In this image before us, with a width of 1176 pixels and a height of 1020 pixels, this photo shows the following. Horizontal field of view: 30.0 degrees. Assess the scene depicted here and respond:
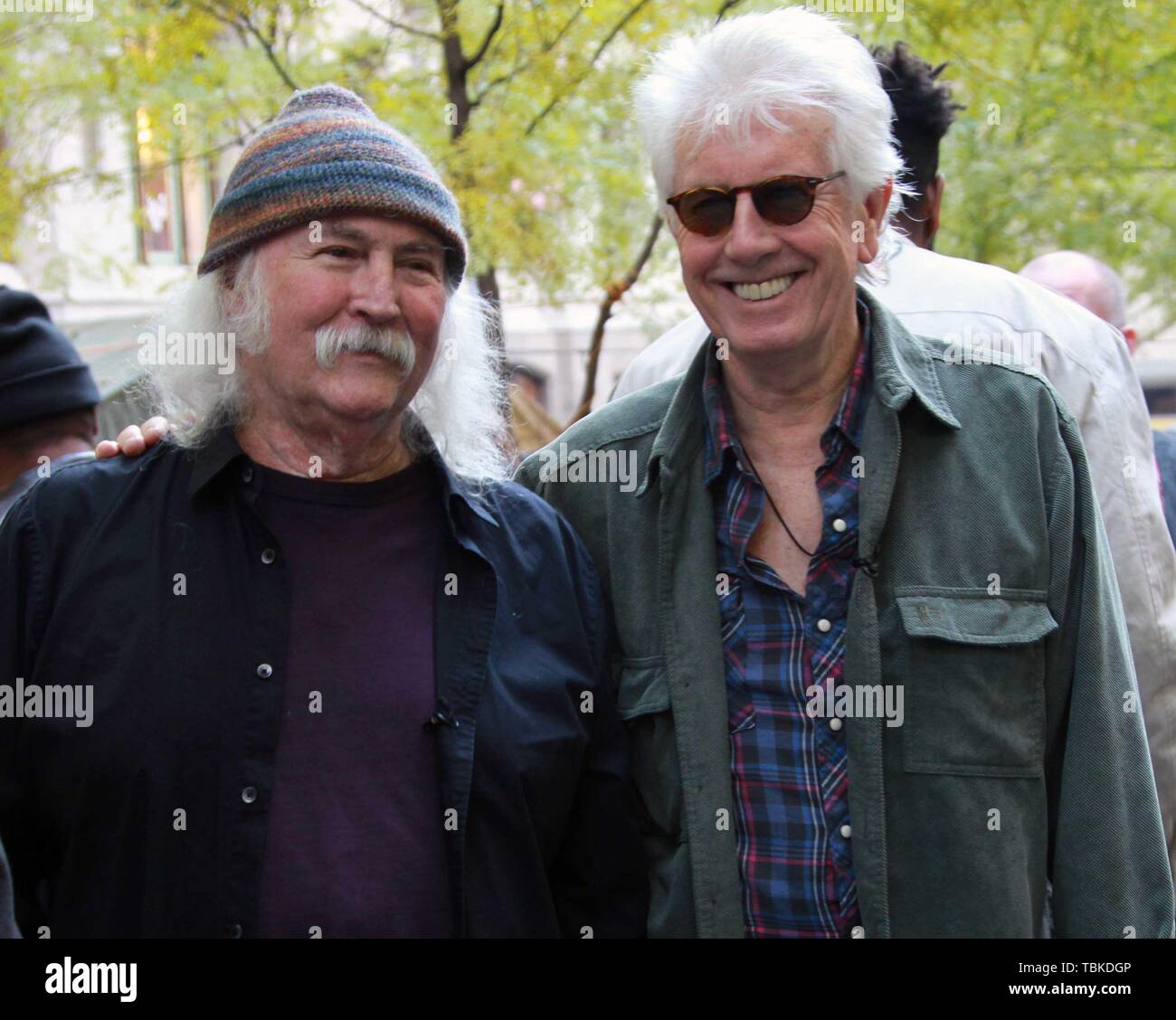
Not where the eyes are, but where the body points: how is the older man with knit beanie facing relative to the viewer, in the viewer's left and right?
facing the viewer

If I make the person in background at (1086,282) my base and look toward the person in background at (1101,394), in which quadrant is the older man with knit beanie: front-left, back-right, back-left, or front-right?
front-right

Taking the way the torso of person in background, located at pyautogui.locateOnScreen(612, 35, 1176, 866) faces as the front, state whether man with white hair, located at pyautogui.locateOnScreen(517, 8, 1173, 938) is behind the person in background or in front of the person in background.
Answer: behind

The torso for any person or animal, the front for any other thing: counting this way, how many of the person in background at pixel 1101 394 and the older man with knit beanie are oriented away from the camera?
1

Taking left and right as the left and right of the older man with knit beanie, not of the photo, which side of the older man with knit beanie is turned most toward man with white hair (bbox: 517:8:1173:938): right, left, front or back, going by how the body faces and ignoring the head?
left

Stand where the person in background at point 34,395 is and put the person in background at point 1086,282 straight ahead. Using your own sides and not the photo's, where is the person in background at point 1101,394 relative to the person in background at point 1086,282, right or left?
right

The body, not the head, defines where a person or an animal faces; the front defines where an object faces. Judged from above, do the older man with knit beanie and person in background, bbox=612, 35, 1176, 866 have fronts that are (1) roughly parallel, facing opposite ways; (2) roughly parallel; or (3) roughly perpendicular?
roughly parallel, facing opposite ways

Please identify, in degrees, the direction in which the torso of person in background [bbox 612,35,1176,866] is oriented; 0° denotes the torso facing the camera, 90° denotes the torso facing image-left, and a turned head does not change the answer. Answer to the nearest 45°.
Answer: approximately 180°

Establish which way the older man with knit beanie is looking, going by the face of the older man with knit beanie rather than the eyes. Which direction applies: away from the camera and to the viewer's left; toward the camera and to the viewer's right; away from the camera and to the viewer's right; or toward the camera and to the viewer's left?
toward the camera and to the viewer's right

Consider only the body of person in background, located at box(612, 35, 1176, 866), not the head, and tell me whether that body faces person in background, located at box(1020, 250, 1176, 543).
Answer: yes

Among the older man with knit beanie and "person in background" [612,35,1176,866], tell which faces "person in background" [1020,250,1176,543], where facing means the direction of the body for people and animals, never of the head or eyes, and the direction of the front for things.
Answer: "person in background" [612,35,1176,866]

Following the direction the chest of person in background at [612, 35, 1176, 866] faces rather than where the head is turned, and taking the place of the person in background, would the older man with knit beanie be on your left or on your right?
on your left

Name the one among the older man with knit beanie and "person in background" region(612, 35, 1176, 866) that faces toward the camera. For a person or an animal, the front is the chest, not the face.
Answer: the older man with knit beanie
